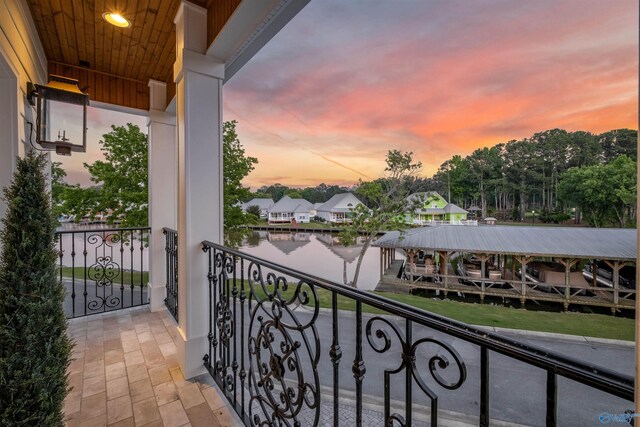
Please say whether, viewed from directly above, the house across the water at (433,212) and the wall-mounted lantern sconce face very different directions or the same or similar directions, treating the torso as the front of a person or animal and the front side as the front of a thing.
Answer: very different directions

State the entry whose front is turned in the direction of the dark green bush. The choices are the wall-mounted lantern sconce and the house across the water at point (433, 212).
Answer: the house across the water

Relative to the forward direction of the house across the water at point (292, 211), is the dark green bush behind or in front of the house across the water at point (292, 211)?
in front

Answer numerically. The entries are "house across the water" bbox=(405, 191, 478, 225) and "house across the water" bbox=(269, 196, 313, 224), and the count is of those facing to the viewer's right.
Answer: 0

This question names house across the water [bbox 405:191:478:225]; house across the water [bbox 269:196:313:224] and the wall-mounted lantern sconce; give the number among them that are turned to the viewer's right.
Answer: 1

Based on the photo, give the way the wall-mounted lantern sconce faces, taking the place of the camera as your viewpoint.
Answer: facing to the right of the viewer

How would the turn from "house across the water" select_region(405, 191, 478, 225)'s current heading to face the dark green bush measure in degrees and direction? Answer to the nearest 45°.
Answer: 0° — it already faces it

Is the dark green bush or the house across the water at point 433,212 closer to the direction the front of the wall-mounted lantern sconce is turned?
the house across the water

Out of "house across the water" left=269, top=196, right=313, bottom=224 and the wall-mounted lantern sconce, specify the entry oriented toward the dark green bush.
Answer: the house across the water

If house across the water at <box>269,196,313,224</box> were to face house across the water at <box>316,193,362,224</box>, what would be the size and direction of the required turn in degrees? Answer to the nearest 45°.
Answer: approximately 45° to its left
